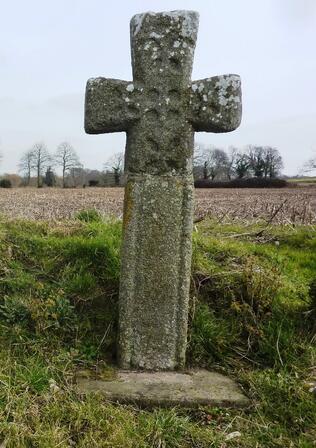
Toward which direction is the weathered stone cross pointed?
toward the camera
